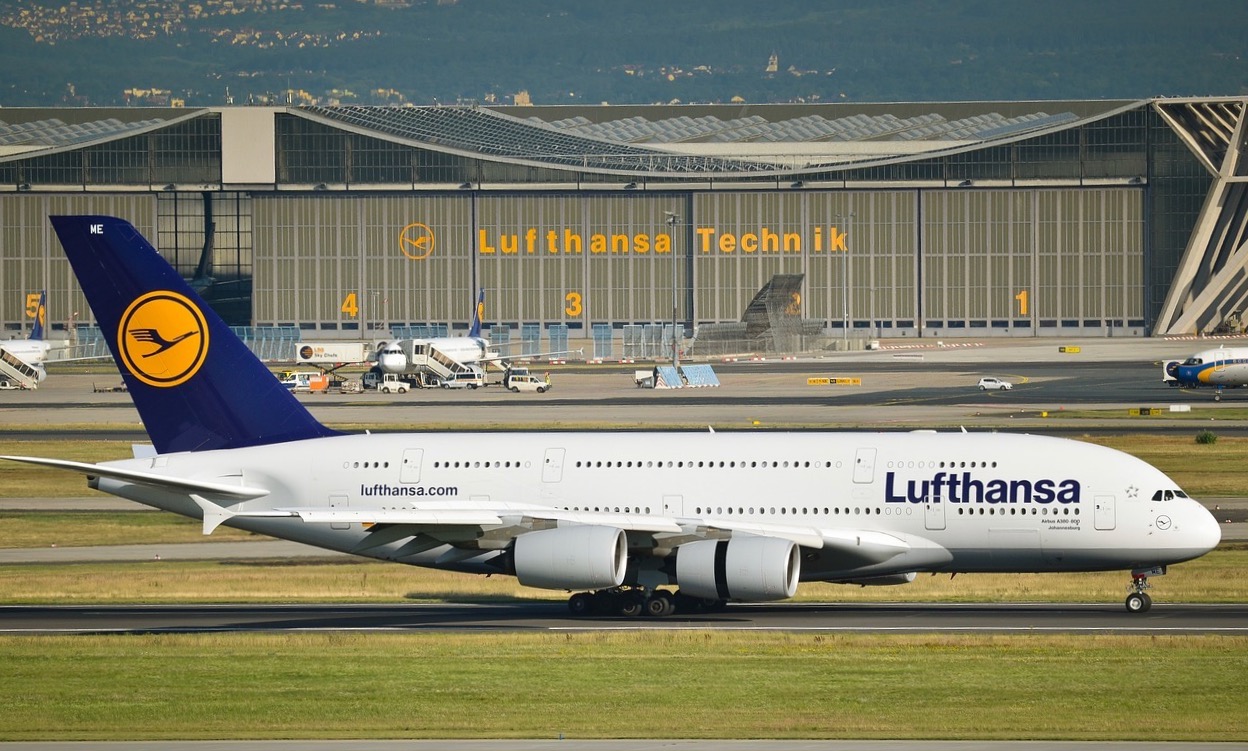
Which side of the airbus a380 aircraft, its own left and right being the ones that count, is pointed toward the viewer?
right
